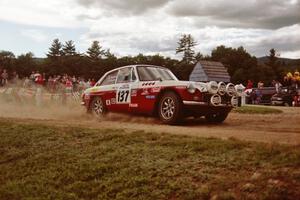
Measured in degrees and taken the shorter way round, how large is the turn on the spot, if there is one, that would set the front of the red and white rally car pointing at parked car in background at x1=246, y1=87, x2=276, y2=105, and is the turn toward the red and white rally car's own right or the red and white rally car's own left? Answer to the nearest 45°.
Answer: approximately 135° to the red and white rally car's own left

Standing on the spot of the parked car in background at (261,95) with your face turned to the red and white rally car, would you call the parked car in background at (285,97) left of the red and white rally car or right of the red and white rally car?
left

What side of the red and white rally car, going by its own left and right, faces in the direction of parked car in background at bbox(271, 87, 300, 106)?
left
